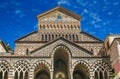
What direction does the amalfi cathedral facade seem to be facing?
toward the camera
